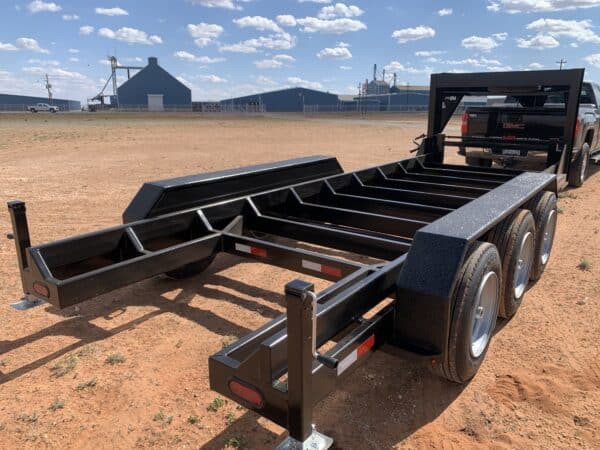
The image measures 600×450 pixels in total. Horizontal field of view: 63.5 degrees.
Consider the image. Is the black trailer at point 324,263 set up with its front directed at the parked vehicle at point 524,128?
yes

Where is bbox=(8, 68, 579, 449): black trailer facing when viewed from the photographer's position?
facing away from the viewer and to the right of the viewer
